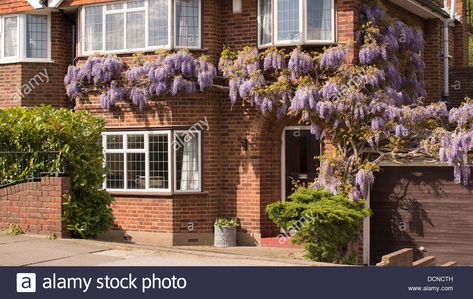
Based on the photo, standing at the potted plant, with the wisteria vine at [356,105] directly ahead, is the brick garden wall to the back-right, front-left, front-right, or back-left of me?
back-right

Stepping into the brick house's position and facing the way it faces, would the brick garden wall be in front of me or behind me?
in front

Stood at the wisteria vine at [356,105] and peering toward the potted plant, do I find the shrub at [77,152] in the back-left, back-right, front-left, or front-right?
front-left

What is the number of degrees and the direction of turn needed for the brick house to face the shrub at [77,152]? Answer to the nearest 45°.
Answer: approximately 45° to its right

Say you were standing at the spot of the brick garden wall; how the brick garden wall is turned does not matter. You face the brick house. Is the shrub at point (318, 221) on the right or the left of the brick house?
right

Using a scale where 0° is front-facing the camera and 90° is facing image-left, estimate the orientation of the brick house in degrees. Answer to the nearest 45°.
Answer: approximately 0°

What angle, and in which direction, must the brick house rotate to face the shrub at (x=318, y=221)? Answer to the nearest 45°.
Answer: approximately 45° to its left
